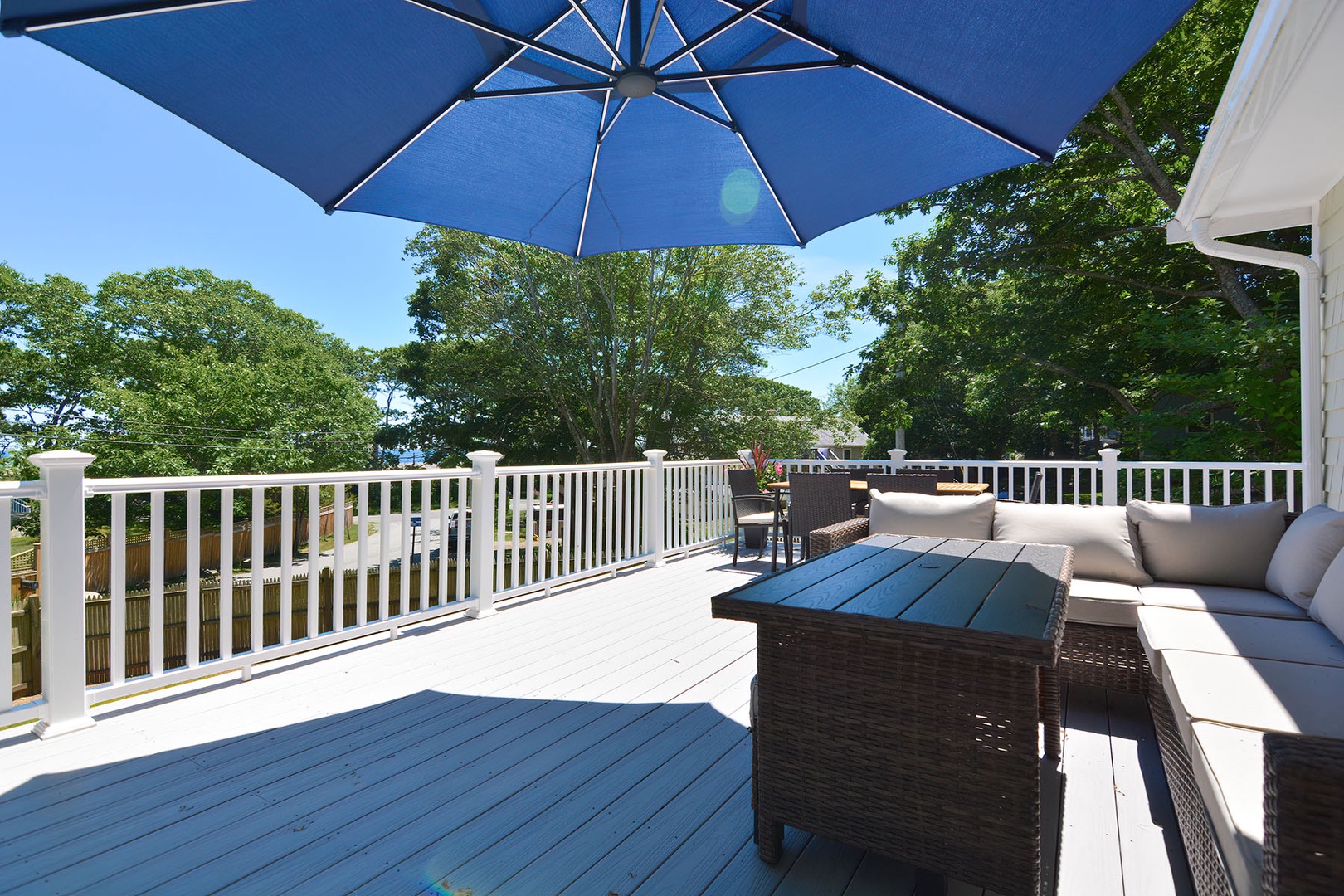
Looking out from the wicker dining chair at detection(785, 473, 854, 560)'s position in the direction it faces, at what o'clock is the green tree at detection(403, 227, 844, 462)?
The green tree is roughly at 11 o'clock from the wicker dining chair.

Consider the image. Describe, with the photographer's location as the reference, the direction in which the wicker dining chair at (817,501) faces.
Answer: facing away from the viewer

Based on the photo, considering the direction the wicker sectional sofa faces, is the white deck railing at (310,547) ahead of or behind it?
ahead

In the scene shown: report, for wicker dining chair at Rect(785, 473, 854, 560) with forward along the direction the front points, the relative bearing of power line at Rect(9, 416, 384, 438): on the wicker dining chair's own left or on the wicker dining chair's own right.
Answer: on the wicker dining chair's own left

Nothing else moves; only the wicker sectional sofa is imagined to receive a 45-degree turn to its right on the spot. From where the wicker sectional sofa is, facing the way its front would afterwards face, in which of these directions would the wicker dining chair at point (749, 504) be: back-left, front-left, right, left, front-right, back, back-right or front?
front-right

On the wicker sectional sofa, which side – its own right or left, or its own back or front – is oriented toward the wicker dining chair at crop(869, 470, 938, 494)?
right

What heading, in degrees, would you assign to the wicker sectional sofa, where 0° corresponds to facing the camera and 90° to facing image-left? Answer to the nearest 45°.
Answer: approximately 45°

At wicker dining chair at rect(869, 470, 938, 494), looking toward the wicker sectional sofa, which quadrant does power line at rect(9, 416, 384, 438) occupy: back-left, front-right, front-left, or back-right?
back-right

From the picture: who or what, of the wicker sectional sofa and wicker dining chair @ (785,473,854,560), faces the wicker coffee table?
the wicker sectional sofa

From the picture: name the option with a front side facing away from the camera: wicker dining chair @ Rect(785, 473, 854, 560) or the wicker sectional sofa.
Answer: the wicker dining chair

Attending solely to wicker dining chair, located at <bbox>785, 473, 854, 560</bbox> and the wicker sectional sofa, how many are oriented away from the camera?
1

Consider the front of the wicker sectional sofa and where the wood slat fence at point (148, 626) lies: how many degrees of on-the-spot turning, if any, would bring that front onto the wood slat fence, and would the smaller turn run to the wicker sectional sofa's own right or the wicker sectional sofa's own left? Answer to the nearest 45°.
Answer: approximately 45° to the wicker sectional sofa's own right

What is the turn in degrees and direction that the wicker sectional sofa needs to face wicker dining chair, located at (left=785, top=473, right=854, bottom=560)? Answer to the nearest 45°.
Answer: approximately 90° to its right

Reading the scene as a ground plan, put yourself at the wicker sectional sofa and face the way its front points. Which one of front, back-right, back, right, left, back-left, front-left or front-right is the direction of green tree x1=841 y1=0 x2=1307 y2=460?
back-right

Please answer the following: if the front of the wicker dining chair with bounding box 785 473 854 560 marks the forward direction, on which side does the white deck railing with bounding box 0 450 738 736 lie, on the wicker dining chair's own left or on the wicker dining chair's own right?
on the wicker dining chair's own left
